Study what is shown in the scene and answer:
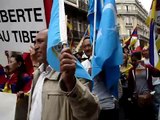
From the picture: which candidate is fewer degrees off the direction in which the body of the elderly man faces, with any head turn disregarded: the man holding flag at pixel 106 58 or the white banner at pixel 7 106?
the white banner

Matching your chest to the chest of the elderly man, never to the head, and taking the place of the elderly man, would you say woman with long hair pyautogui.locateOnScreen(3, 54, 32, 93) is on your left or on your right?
on your right

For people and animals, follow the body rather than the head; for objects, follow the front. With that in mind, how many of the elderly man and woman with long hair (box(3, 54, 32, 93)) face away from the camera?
0

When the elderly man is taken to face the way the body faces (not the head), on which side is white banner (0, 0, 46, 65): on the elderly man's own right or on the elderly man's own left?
on the elderly man's own right

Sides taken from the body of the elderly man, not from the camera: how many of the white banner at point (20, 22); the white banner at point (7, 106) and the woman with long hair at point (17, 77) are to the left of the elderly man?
0

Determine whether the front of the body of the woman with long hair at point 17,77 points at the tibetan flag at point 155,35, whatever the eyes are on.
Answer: no

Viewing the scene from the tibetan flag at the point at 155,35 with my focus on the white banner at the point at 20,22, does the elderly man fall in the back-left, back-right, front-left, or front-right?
front-left

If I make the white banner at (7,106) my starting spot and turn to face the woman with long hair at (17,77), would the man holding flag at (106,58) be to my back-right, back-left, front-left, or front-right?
front-right

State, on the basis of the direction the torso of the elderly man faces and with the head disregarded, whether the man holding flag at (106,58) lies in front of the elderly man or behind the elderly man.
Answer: behind

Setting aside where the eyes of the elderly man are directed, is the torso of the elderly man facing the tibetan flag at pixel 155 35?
no

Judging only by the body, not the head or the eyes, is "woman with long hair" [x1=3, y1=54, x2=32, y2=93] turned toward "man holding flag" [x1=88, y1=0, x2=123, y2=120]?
no

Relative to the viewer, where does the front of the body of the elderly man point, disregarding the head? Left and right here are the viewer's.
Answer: facing the viewer and to the left of the viewer
